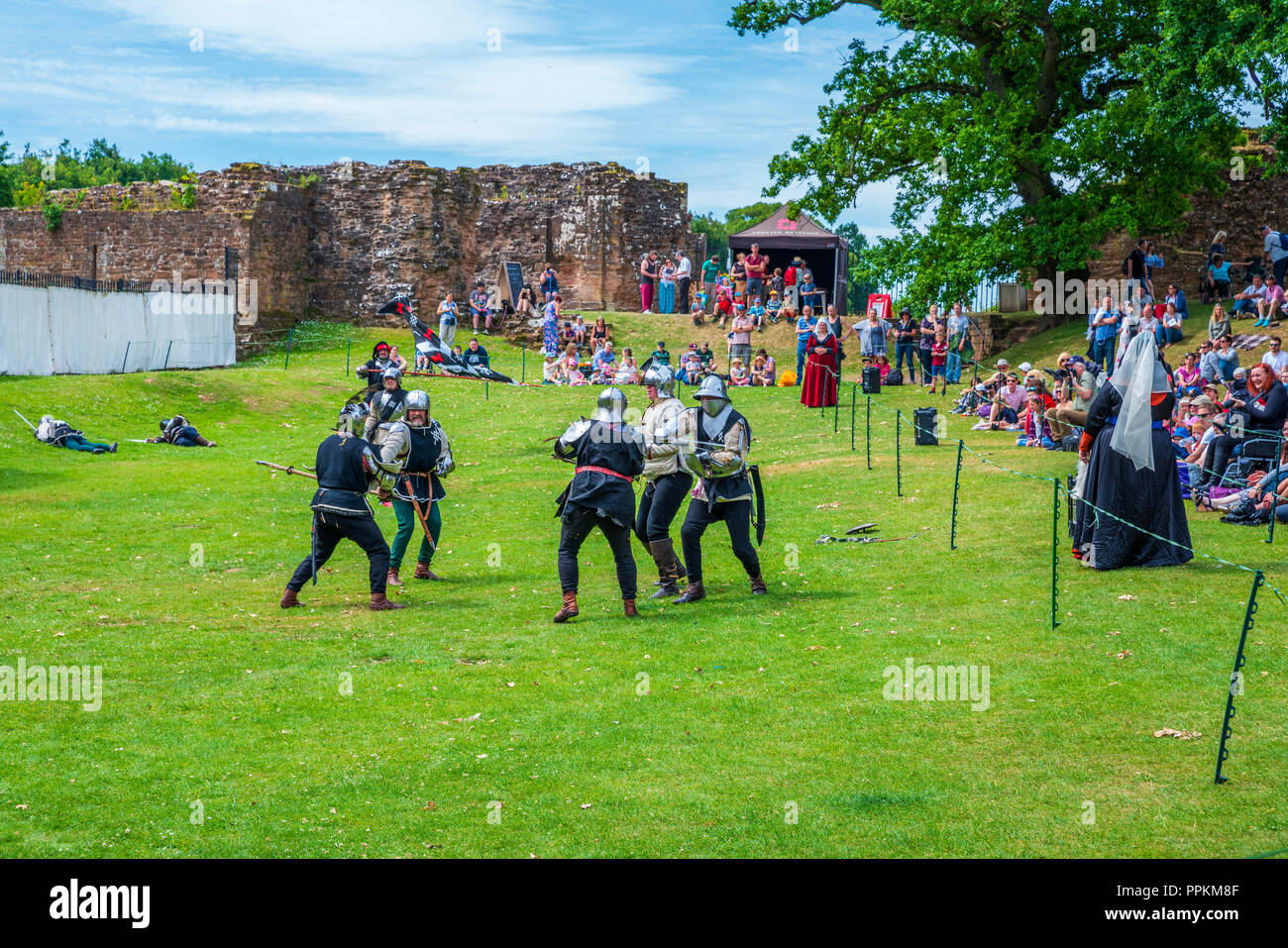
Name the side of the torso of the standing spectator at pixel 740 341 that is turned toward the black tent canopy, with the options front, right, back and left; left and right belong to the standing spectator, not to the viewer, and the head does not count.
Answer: back

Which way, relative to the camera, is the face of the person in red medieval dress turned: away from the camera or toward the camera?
toward the camera

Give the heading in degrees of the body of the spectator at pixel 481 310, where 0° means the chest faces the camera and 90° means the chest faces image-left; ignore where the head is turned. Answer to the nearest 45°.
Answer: approximately 0°

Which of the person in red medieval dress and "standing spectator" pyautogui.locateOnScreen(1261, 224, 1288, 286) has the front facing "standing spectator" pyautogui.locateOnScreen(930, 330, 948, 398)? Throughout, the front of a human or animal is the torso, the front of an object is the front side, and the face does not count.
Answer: "standing spectator" pyautogui.locateOnScreen(1261, 224, 1288, 286)

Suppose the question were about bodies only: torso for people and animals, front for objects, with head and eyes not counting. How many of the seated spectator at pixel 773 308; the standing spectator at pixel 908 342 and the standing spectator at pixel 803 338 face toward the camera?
3

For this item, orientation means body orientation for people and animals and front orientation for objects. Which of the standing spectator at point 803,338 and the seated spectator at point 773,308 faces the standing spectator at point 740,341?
the seated spectator

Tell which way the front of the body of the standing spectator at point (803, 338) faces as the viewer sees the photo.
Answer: toward the camera

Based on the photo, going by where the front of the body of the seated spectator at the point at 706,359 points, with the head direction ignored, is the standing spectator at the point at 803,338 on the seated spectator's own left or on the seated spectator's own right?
on the seated spectator's own left

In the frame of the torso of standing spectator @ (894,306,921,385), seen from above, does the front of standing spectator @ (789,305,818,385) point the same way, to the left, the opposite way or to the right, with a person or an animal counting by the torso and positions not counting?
the same way

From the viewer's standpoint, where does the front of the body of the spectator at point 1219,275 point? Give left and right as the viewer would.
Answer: facing the viewer and to the left of the viewer

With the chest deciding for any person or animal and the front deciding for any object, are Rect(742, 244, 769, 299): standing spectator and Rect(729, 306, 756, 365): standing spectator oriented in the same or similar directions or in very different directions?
same or similar directions

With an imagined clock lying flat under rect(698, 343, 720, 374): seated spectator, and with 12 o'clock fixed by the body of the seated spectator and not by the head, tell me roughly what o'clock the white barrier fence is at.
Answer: The white barrier fence is roughly at 3 o'clock from the seated spectator.

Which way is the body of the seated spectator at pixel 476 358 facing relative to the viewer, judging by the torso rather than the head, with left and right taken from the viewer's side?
facing the viewer

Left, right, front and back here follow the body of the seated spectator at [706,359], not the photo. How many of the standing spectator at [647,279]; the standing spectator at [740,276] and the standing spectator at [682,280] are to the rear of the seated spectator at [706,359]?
3

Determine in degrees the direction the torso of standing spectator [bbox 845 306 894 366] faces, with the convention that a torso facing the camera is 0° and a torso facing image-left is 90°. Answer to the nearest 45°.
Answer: approximately 0°

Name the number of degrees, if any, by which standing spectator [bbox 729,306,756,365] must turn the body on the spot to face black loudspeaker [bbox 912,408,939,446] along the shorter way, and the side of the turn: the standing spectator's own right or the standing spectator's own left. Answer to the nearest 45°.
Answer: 0° — they already face it

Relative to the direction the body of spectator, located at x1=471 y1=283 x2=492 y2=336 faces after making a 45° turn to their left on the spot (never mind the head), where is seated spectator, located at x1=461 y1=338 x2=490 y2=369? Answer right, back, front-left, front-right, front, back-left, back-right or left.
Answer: front-right
